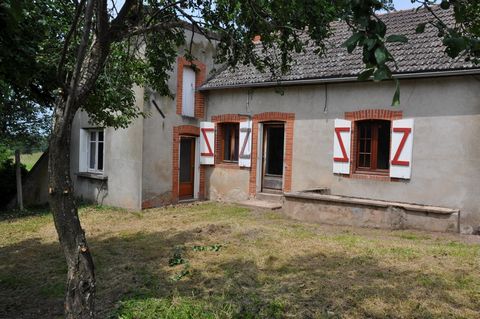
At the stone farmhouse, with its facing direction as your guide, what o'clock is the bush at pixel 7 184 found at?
The bush is roughly at 2 o'clock from the stone farmhouse.

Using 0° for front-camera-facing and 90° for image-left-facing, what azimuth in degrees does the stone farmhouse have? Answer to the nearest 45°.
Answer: approximately 45°
